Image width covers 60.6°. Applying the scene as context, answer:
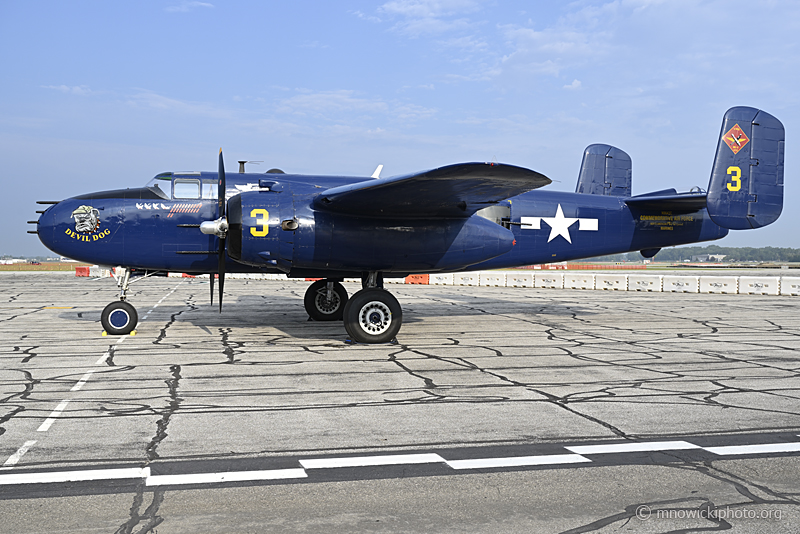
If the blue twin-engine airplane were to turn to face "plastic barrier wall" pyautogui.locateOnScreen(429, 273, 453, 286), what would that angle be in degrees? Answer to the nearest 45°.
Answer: approximately 90° to its right

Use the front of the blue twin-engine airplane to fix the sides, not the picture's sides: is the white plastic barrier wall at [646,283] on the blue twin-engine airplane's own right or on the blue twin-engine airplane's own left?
on the blue twin-engine airplane's own right

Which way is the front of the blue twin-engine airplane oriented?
to the viewer's left

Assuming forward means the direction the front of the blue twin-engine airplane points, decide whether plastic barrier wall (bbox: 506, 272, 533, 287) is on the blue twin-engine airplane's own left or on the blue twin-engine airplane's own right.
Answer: on the blue twin-engine airplane's own right

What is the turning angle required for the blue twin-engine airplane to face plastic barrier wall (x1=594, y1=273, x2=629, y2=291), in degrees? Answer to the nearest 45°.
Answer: approximately 135° to its right

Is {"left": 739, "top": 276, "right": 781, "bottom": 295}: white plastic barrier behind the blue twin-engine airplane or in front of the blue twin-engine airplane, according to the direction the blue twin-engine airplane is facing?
behind

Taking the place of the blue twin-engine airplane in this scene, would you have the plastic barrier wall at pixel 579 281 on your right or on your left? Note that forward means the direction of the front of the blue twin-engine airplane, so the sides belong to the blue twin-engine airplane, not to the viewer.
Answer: on your right
